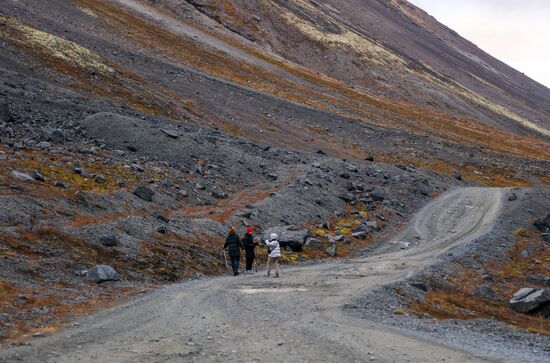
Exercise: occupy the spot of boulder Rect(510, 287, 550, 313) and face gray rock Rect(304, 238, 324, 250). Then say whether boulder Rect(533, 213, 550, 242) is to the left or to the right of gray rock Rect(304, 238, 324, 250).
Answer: right

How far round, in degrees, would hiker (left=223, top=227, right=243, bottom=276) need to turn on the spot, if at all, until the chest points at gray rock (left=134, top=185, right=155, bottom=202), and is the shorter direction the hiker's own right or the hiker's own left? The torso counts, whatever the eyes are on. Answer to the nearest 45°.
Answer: approximately 45° to the hiker's own left

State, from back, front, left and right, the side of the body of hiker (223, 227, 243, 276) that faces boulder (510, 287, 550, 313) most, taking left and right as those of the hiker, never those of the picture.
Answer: right

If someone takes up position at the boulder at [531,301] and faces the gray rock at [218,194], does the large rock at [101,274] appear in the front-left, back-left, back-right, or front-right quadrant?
front-left

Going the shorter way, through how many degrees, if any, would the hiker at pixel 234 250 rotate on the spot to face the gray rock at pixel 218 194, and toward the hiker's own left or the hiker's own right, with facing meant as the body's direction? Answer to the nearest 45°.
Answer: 0° — they already face it

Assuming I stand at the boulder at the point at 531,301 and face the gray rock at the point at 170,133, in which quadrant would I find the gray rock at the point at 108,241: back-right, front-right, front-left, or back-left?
front-left

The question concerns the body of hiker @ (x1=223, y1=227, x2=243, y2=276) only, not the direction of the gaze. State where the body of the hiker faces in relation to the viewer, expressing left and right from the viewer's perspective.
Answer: facing away from the viewer

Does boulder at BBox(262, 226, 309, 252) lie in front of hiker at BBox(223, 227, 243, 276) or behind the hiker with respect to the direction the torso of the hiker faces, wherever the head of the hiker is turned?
in front

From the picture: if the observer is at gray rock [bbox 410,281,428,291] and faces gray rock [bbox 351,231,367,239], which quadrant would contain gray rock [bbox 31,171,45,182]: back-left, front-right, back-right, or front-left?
front-left

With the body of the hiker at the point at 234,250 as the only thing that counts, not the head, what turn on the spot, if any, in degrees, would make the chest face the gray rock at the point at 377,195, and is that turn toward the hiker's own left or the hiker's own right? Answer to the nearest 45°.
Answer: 0° — they already face it

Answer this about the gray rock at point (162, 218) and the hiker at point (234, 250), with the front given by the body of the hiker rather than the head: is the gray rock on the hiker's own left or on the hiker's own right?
on the hiker's own left

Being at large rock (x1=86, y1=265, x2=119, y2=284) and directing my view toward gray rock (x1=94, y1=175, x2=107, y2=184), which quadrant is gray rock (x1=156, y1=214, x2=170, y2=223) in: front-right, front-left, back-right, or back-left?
front-right

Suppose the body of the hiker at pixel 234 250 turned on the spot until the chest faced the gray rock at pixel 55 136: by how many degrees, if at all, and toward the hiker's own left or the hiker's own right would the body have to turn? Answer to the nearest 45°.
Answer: approximately 45° to the hiker's own left

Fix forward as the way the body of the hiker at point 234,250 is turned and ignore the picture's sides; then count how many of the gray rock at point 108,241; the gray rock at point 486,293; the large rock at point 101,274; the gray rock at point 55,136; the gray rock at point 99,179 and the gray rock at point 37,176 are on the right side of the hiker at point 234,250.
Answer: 1

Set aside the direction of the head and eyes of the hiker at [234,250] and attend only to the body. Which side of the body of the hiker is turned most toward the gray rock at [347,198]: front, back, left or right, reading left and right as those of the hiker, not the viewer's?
front

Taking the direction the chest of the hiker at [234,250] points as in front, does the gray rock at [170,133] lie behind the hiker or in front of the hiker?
in front
